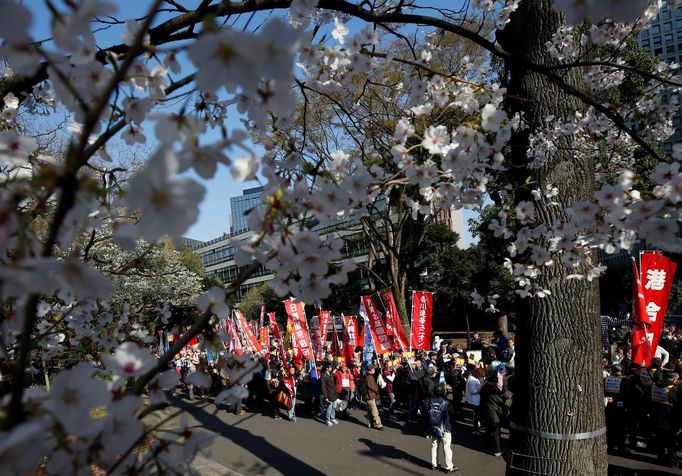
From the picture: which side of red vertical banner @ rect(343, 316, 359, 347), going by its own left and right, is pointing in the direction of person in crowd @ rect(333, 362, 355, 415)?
front

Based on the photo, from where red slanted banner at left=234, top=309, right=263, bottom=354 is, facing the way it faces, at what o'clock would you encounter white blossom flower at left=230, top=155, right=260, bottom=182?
The white blossom flower is roughly at 12 o'clock from the red slanted banner.

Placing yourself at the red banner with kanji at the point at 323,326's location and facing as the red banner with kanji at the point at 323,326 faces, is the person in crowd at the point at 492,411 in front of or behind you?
in front

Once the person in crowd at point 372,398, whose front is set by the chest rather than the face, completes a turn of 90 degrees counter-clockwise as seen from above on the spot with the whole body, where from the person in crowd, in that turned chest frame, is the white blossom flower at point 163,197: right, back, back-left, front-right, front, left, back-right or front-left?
back

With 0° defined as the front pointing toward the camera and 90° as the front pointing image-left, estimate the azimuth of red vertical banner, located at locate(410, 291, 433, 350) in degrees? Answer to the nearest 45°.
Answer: approximately 0°

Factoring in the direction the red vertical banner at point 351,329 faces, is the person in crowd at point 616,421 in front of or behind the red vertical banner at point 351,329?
in front

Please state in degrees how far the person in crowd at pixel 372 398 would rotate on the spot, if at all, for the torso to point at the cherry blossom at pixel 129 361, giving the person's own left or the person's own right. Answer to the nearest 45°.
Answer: approximately 90° to the person's own right

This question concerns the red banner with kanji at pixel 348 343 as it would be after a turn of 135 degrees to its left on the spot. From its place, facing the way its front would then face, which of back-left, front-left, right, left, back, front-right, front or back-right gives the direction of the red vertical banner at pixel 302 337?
back-left
